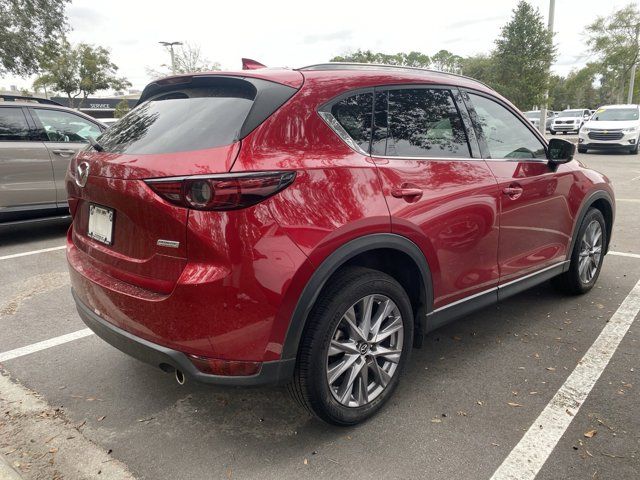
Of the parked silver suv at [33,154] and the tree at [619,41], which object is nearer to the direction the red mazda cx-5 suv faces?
the tree

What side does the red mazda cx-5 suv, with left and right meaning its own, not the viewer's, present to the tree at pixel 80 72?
left

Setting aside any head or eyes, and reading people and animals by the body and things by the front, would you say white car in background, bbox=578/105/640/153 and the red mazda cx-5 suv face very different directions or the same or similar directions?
very different directions

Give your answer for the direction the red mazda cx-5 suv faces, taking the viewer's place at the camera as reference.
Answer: facing away from the viewer and to the right of the viewer

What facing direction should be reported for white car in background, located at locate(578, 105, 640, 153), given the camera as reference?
facing the viewer and to the left of the viewer

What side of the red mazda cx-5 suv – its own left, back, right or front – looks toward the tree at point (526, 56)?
front

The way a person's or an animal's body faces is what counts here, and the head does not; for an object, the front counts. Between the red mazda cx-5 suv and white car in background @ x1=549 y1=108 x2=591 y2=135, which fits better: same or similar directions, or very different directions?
very different directions

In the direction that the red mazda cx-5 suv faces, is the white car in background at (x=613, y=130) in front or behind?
in front

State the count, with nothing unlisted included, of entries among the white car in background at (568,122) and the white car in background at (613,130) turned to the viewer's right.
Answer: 0

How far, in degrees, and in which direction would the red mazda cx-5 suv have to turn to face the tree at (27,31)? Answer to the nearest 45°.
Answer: approximately 90° to its left
